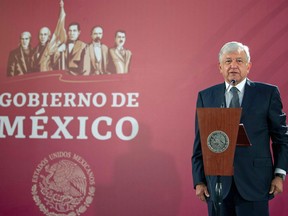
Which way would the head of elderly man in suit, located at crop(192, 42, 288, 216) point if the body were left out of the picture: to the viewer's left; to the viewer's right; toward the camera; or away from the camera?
toward the camera

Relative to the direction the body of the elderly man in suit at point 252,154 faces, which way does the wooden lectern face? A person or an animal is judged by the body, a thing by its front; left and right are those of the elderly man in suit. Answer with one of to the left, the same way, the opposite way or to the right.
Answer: the same way

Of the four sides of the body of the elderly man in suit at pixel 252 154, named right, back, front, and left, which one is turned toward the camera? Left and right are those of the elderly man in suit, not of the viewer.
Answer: front

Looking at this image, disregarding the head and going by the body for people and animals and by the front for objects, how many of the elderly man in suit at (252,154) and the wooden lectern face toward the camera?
2
